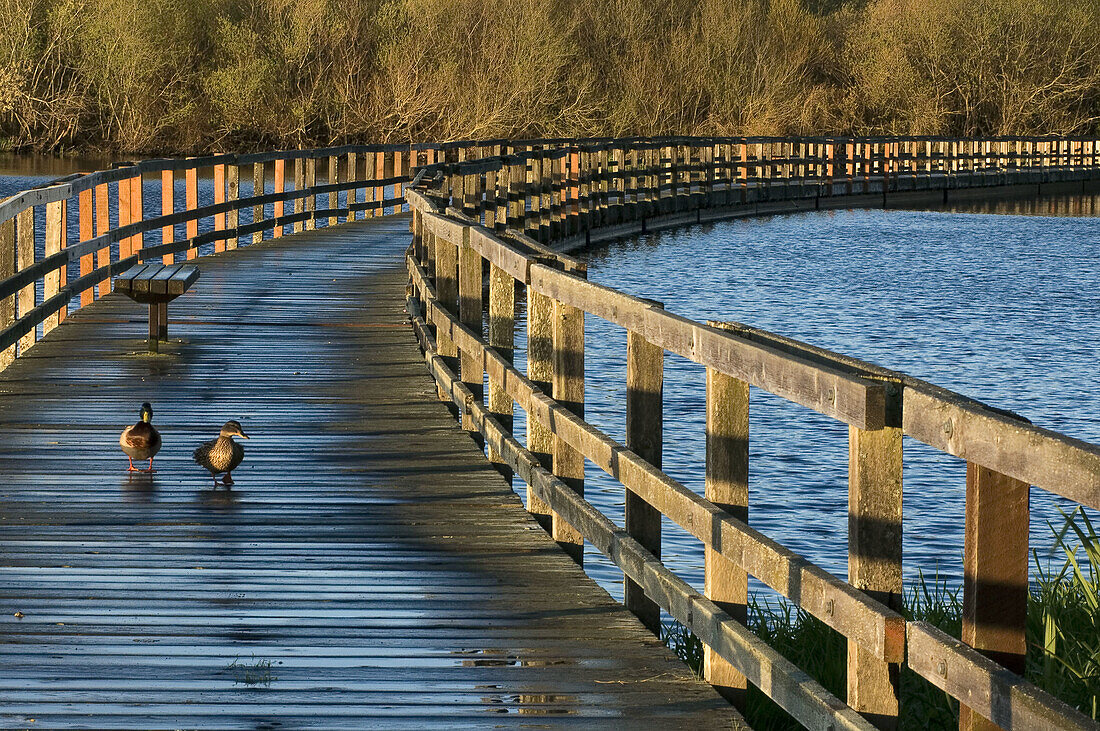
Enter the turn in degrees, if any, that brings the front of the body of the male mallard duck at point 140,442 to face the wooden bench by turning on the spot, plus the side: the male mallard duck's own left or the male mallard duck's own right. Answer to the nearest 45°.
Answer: approximately 180°

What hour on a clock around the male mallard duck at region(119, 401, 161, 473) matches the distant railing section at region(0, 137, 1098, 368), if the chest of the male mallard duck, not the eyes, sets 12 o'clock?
The distant railing section is roughly at 6 o'clock from the male mallard duck.

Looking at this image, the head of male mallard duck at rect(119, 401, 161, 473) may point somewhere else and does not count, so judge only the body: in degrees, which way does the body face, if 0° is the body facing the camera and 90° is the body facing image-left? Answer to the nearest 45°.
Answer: approximately 0°

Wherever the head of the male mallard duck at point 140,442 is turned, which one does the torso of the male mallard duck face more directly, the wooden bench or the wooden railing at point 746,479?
the wooden railing
